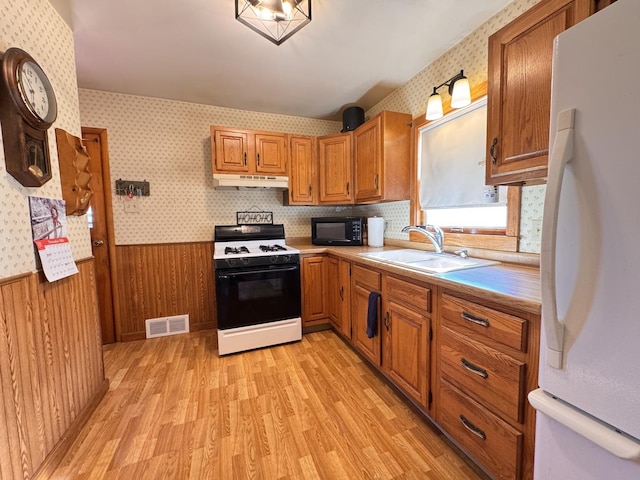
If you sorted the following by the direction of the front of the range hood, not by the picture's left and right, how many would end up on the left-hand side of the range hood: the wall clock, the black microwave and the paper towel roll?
2

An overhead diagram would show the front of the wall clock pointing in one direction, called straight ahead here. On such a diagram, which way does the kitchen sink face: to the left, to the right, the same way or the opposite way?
the opposite way

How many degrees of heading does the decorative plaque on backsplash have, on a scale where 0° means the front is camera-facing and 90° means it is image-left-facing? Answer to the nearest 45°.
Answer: approximately 0°

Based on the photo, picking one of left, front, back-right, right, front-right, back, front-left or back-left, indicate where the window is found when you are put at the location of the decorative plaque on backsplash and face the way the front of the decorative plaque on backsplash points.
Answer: front-left

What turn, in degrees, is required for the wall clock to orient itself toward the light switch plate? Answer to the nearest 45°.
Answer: approximately 90° to its left

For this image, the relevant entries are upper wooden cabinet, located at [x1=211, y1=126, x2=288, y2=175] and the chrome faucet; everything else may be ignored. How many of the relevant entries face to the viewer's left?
1

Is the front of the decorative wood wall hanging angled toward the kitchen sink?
yes

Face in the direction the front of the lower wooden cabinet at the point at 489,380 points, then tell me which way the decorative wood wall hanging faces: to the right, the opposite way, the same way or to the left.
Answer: the opposite way

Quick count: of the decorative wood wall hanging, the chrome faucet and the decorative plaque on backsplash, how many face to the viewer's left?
1

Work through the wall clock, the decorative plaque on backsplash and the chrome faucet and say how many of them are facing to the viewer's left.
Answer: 1

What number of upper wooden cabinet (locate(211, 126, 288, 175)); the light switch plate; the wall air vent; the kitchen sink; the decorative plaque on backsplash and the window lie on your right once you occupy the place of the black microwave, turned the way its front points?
4

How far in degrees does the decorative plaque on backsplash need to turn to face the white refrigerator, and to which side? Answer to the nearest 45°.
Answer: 0° — it already faces it

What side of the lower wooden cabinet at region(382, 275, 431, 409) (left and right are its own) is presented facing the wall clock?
front

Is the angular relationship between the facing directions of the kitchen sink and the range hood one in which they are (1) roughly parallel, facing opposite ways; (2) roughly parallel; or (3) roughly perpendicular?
roughly perpendicular

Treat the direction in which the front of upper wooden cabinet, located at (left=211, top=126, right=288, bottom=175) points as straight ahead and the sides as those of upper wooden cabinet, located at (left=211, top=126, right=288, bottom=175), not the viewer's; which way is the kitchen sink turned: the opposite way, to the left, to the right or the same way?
to the right
